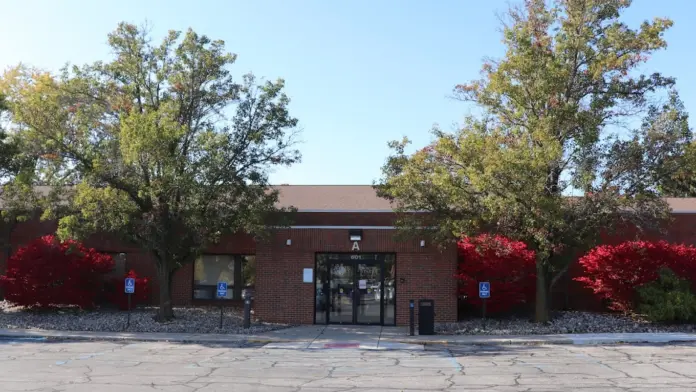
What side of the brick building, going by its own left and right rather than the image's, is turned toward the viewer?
front

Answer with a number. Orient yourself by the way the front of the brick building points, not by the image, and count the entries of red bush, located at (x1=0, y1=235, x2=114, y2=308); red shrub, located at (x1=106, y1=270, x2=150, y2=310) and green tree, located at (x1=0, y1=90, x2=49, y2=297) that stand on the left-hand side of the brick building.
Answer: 0

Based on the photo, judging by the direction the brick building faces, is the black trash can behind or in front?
in front

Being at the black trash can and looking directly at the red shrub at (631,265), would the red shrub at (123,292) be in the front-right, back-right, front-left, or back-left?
back-left

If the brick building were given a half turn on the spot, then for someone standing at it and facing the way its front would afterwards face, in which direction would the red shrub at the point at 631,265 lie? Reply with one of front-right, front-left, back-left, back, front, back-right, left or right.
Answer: right

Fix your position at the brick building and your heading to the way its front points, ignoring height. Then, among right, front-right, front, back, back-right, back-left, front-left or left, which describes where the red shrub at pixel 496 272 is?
left

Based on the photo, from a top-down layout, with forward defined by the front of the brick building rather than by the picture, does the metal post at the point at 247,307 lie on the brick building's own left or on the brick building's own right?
on the brick building's own right

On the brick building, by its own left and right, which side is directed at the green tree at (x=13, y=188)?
right

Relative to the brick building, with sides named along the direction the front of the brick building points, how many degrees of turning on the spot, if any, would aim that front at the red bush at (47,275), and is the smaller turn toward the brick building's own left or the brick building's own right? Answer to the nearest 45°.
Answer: approximately 90° to the brick building's own right
